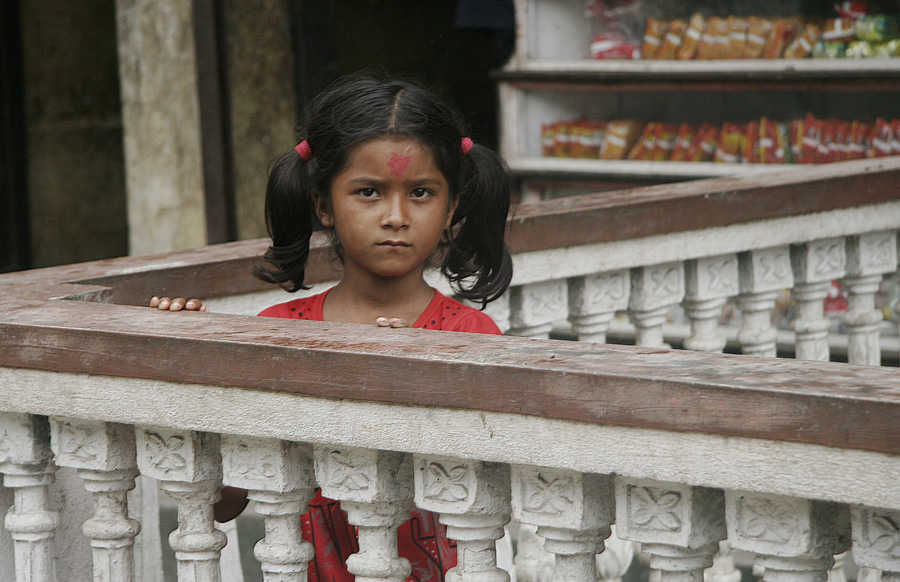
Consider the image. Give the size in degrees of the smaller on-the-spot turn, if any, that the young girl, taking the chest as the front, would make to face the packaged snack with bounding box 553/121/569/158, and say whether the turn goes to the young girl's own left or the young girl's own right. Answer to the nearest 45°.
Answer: approximately 180°

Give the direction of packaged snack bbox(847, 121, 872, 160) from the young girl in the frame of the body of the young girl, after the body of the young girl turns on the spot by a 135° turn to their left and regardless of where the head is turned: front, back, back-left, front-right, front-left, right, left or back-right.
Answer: front

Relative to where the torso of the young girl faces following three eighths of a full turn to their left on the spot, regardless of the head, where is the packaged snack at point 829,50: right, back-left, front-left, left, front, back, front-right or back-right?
front

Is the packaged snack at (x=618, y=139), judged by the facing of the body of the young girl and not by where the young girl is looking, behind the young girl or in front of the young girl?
behind

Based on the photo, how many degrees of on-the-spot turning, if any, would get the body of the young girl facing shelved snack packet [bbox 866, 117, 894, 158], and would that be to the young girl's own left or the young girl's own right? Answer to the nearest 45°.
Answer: approximately 135° to the young girl's own left

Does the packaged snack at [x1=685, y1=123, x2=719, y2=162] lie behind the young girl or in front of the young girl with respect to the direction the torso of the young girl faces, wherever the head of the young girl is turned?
behind

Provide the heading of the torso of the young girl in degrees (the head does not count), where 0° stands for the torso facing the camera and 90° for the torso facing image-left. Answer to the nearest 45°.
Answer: approximately 0°

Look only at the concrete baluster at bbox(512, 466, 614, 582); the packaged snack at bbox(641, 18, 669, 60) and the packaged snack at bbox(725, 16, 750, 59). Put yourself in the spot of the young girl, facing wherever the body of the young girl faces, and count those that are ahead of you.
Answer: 1

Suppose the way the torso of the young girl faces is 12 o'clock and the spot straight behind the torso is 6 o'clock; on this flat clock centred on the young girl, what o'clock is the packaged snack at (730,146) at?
The packaged snack is roughly at 7 o'clock from the young girl.

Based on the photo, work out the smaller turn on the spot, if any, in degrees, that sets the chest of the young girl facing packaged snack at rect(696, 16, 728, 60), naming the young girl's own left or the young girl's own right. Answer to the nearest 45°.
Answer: approximately 135° to the young girl's own left

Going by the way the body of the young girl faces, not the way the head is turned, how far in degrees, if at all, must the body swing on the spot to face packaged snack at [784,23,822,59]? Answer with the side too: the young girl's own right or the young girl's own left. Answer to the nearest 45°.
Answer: approximately 135° to the young girl's own left

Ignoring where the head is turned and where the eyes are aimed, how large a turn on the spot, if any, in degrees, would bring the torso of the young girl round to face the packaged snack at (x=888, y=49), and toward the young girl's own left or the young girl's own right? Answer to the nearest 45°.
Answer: approximately 135° to the young girl's own left

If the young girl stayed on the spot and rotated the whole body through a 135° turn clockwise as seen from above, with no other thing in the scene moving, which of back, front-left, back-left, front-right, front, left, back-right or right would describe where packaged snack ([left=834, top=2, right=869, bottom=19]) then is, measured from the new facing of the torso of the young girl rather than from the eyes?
right

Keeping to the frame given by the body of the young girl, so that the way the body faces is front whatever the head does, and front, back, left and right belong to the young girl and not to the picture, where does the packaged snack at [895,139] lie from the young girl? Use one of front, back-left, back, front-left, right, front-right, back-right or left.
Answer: back-left

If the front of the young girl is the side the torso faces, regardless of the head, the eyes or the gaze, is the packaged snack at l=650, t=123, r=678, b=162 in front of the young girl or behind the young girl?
behind
